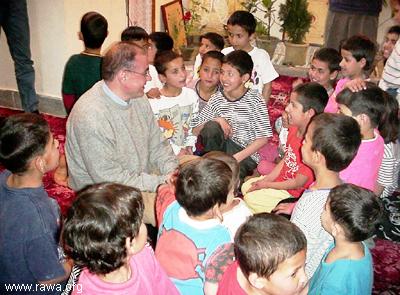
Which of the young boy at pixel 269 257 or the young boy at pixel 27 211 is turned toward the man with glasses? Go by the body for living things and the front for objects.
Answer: the young boy at pixel 27 211

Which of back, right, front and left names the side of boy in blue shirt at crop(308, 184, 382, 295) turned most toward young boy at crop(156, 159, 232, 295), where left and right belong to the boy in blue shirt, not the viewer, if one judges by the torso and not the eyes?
left

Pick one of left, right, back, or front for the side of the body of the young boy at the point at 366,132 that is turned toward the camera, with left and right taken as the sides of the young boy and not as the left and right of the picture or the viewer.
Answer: left

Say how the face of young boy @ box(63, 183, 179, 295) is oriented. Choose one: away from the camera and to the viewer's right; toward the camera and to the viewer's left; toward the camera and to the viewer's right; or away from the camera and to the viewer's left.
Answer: away from the camera and to the viewer's right

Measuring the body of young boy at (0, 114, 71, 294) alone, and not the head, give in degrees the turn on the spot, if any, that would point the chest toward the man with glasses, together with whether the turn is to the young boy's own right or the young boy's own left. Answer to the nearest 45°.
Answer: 0° — they already face them

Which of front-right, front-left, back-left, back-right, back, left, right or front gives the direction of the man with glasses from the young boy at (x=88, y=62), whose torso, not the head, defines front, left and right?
back

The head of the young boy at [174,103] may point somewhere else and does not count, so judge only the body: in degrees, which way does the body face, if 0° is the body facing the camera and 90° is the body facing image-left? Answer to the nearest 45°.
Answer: approximately 315°

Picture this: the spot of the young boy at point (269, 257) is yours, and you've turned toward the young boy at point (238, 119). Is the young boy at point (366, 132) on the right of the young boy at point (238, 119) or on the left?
right

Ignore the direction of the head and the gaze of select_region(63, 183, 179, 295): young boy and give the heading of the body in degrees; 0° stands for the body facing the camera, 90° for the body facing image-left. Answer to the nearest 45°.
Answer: approximately 225°

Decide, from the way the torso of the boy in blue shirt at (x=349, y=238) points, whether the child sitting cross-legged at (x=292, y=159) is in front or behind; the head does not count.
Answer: in front

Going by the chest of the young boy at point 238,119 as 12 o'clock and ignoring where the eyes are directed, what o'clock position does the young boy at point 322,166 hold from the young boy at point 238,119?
the young boy at point 322,166 is roughly at 10 o'clock from the young boy at point 238,119.

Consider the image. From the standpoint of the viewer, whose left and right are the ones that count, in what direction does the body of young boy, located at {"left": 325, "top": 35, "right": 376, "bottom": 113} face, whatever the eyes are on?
facing to the left of the viewer

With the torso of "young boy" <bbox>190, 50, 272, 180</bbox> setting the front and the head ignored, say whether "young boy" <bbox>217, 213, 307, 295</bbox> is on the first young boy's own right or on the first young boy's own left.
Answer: on the first young boy's own left

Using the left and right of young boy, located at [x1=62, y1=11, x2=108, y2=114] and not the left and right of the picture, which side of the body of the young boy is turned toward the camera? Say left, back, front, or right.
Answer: back
